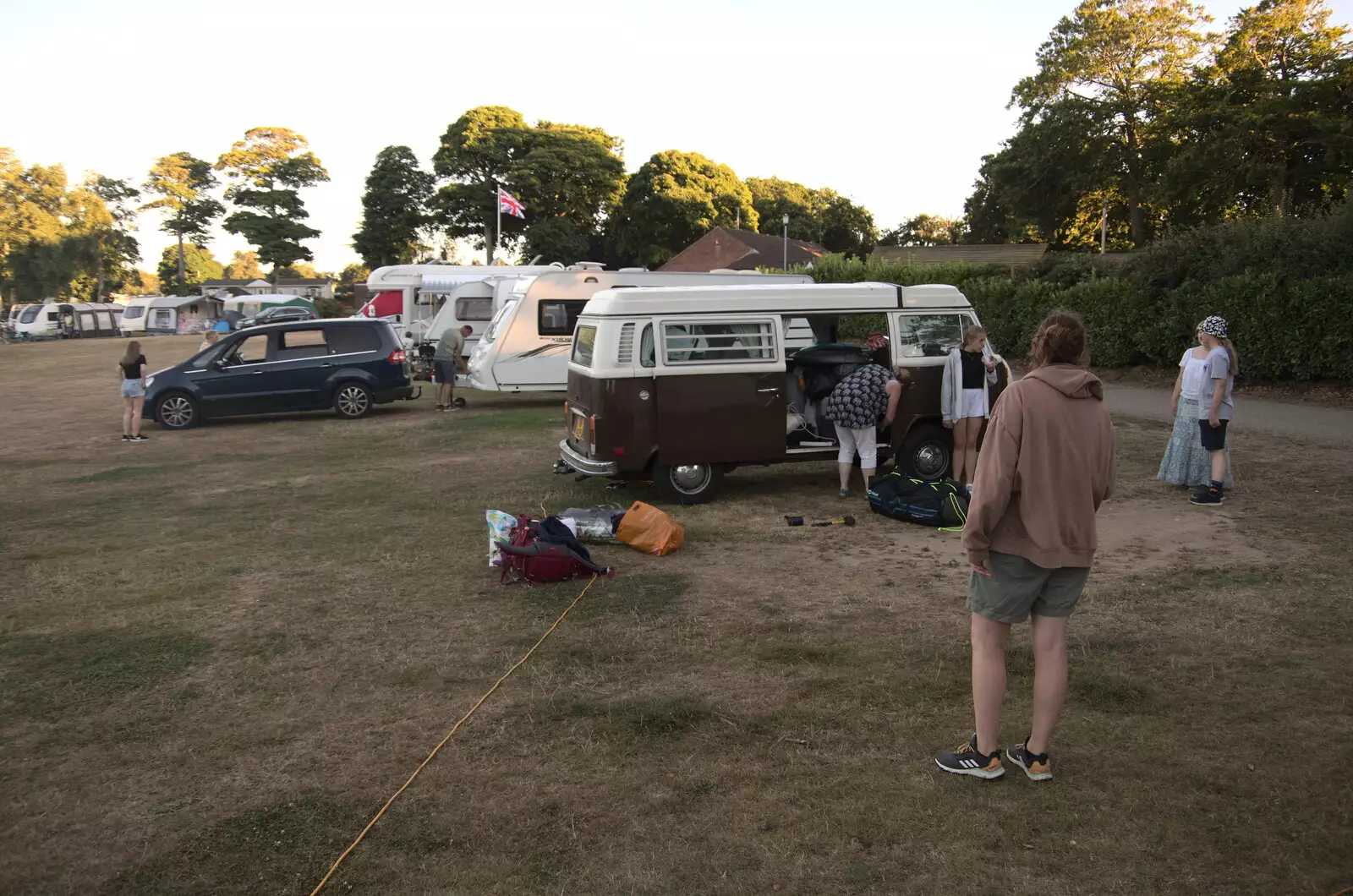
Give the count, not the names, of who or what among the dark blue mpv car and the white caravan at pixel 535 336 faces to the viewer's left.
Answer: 2

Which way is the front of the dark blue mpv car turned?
to the viewer's left

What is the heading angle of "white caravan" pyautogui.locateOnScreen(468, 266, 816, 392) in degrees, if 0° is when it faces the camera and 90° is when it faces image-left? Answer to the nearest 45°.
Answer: approximately 90°

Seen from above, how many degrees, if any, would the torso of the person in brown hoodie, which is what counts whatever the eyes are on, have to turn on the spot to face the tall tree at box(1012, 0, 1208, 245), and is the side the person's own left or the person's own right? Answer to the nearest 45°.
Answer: approximately 45° to the person's own right

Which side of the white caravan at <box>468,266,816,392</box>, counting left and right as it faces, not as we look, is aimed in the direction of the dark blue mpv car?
front

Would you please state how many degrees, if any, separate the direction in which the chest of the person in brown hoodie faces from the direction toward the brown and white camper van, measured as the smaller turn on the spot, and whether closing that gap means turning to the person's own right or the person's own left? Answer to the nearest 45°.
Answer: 0° — they already face it

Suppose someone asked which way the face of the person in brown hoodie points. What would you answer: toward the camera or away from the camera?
away from the camera

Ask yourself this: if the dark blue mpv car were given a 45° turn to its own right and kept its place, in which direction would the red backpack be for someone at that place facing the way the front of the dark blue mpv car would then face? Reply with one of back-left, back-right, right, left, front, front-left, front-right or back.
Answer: back-left

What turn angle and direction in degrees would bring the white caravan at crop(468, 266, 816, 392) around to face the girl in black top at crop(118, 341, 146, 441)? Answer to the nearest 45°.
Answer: approximately 45° to its left

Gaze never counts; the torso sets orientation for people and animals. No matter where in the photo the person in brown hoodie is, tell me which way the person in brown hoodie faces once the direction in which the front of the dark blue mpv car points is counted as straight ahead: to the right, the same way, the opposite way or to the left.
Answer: to the right

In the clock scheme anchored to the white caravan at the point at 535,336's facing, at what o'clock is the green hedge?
The green hedge is roughly at 6 o'clock from the white caravan.

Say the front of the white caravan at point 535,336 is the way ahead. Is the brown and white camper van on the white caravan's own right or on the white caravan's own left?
on the white caravan's own left

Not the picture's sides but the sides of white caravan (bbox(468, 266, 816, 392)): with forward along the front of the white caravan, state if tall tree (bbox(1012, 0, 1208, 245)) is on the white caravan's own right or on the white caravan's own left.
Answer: on the white caravan's own right

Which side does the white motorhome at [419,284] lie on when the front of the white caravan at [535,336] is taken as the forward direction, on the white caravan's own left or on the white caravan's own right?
on the white caravan's own right
